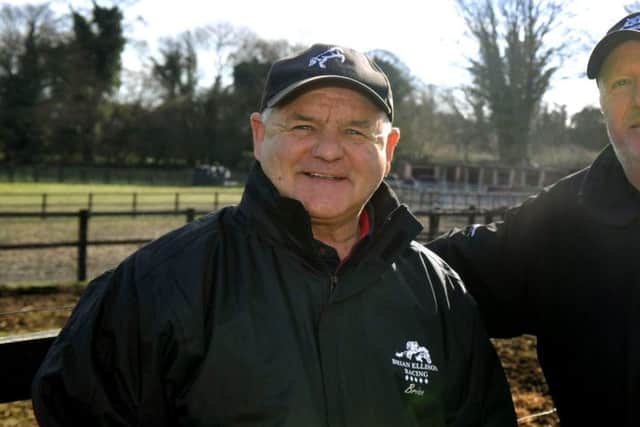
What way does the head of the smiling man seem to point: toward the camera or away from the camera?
toward the camera

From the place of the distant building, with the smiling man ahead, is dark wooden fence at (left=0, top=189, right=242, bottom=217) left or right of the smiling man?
right

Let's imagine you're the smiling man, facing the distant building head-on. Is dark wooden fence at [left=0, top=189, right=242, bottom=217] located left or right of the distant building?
left

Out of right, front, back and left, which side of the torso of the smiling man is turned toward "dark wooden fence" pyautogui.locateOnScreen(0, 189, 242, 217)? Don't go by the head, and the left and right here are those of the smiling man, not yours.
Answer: back

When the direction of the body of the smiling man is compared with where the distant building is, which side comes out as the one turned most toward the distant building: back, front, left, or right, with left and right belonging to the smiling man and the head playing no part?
back

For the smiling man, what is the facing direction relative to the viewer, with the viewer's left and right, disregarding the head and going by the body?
facing the viewer
